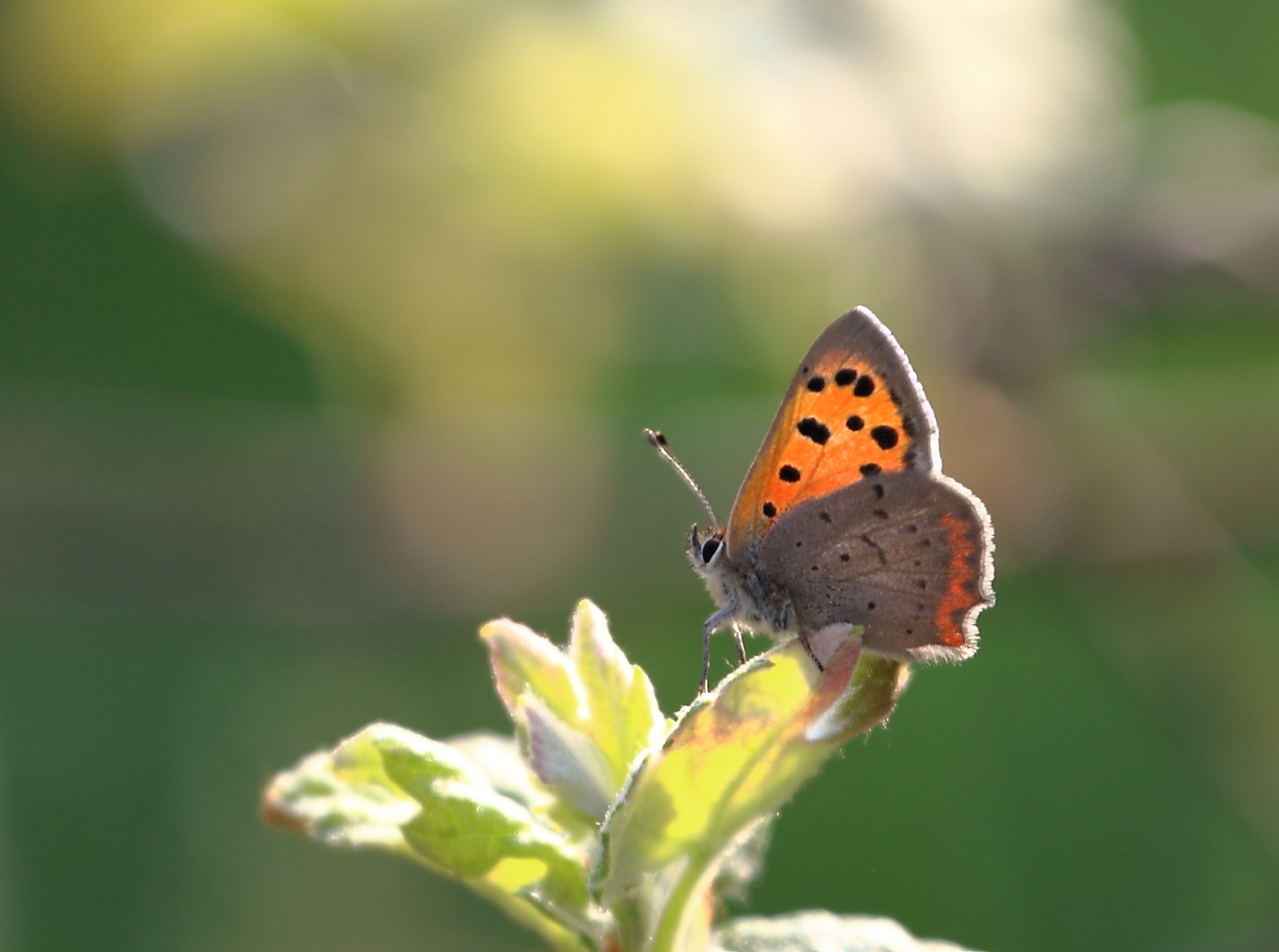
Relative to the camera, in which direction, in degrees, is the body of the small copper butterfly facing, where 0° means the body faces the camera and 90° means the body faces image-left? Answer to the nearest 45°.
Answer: approximately 90°
